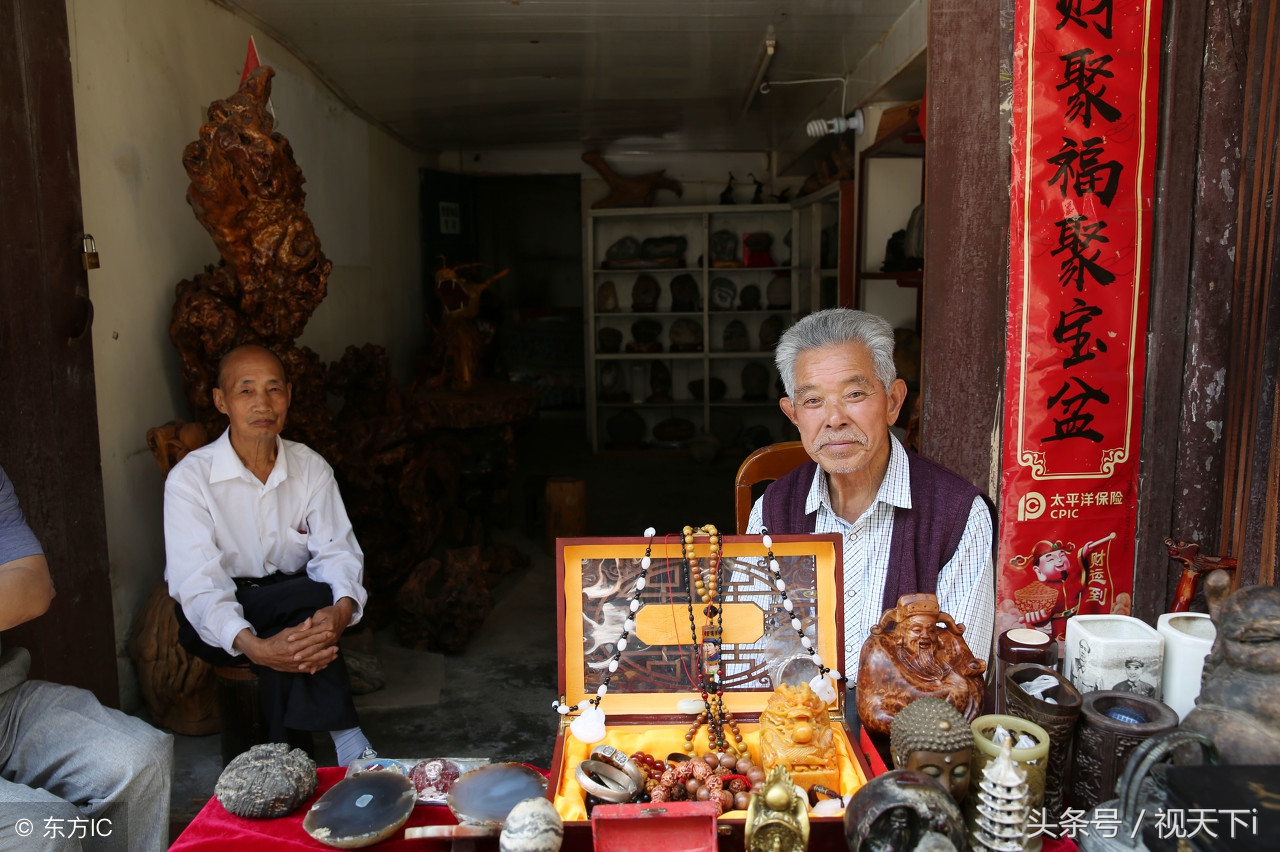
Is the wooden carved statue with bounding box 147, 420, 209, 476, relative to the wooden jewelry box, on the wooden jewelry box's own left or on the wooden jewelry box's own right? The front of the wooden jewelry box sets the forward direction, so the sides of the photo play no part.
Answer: on the wooden jewelry box's own right

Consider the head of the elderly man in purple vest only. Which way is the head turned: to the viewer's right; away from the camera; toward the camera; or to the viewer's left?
toward the camera

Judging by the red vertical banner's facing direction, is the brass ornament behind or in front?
in front

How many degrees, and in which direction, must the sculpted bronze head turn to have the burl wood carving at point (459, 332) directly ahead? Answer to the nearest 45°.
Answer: approximately 180°

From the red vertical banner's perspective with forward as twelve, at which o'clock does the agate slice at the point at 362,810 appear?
The agate slice is roughly at 1 o'clock from the red vertical banner.

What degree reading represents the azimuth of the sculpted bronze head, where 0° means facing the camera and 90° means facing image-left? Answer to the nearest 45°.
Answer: approximately 315°

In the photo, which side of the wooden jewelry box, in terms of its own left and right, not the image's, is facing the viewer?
front

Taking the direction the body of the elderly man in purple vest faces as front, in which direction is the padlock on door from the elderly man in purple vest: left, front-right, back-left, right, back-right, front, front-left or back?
right

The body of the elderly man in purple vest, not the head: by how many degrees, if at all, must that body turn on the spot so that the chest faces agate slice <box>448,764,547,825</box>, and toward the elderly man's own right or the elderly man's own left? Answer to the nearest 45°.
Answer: approximately 45° to the elderly man's own right

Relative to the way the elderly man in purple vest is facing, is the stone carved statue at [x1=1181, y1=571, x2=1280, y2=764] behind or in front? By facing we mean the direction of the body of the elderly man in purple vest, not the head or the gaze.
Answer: in front

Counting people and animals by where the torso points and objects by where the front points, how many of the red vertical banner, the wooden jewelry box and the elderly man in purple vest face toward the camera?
3

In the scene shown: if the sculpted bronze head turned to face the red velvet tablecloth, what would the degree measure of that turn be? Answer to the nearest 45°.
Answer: approximately 135° to its right

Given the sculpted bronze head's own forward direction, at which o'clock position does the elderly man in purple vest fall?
The elderly man in purple vest is roughly at 7 o'clock from the sculpted bronze head.

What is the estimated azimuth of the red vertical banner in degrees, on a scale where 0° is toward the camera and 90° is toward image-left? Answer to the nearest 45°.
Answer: approximately 0°
